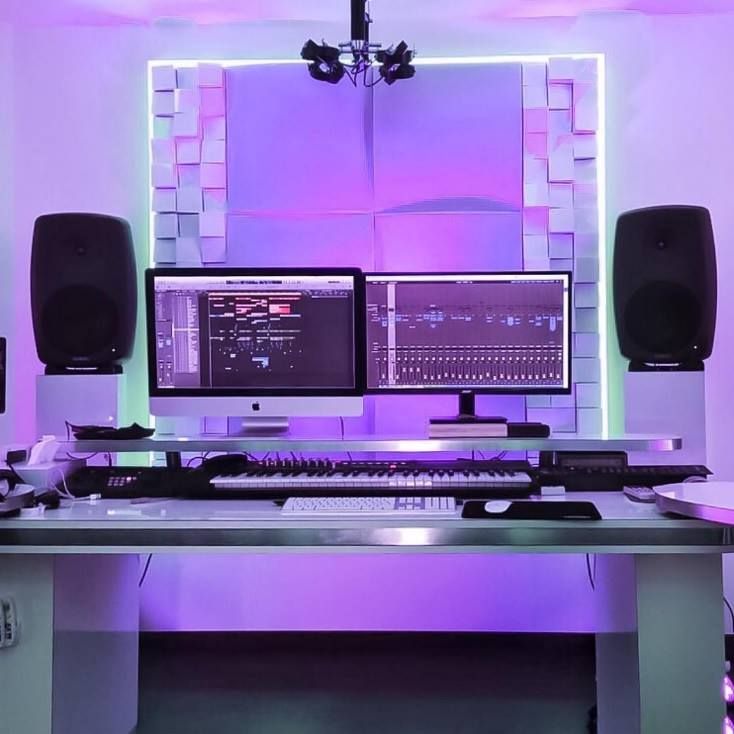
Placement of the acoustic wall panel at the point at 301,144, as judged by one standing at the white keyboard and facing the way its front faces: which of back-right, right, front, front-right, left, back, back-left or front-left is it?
back

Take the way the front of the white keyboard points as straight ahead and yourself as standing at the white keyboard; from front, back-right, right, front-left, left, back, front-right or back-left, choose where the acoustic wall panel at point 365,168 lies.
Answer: back

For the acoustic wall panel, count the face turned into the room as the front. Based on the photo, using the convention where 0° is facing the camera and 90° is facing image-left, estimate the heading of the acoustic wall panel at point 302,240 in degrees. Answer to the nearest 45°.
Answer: approximately 0°

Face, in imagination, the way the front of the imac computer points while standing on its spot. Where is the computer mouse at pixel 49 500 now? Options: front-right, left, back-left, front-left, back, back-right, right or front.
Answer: front-right

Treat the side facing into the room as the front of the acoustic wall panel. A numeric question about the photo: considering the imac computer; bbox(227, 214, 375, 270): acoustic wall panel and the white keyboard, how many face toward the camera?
3

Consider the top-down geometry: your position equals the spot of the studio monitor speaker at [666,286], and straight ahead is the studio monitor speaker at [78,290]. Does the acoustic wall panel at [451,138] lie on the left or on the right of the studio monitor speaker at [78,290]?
right

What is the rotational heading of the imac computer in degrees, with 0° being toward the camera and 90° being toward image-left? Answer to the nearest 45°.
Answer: approximately 0°
